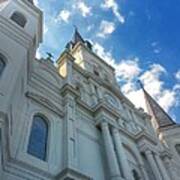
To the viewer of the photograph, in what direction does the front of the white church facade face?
facing the viewer and to the right of the viewer
